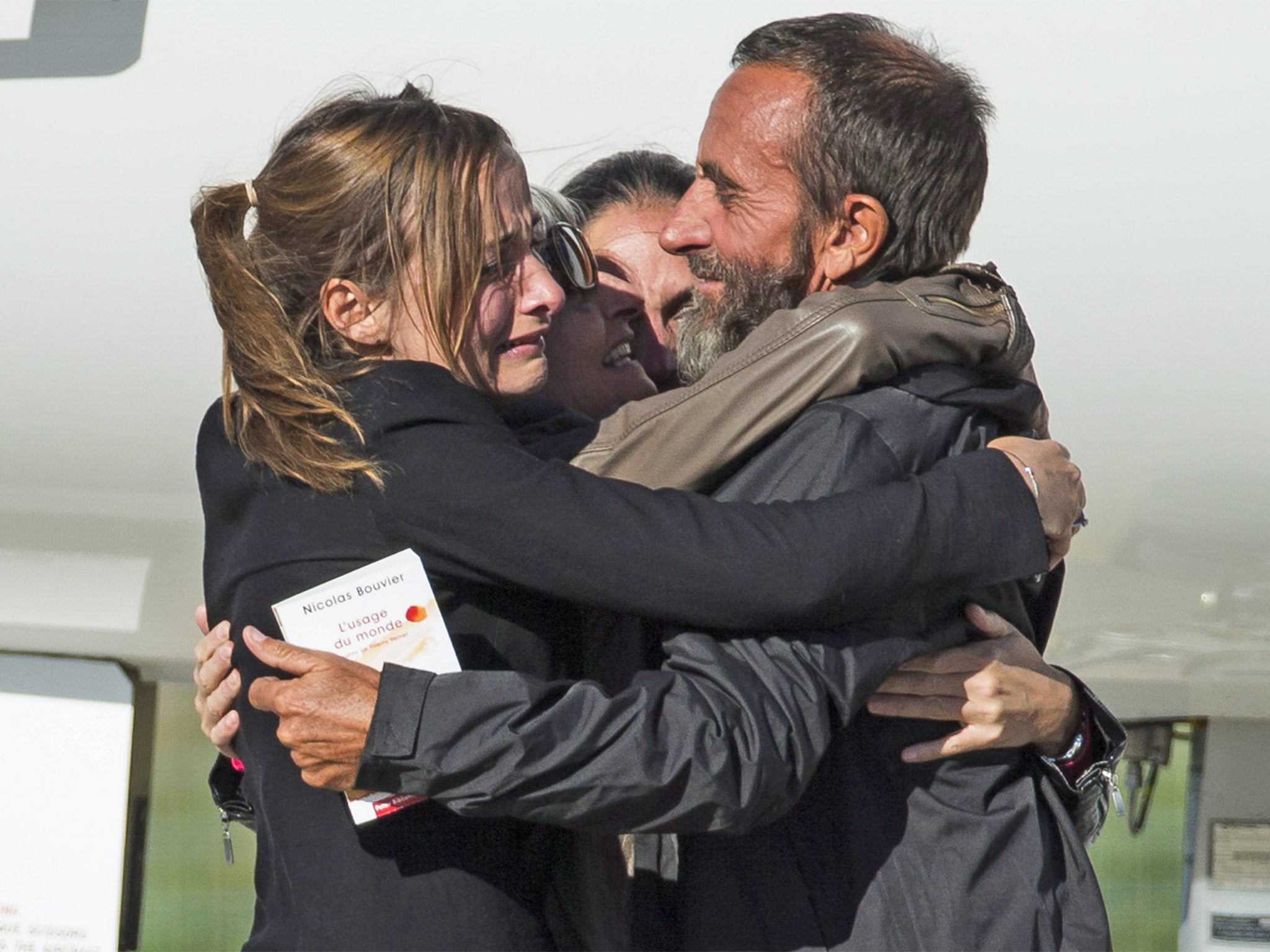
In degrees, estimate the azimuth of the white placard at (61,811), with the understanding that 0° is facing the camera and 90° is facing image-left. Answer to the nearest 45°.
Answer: approximately 0°
